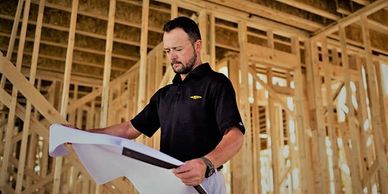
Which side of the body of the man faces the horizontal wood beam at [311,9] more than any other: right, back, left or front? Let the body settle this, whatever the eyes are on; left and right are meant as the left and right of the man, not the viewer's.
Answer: back

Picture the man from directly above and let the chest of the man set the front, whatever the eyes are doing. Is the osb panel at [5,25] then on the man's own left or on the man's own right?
on the man's own right

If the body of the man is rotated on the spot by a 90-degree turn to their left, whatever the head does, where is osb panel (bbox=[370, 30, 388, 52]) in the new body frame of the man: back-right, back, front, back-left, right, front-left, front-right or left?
left

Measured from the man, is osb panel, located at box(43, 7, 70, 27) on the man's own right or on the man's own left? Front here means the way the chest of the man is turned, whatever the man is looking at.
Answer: on the man's own right

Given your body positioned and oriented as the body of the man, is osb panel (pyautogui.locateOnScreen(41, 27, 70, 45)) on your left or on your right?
on your right

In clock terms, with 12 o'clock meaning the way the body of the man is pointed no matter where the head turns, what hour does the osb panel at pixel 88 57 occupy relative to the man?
The osb panel is roughly at 4 o'clock from the man.

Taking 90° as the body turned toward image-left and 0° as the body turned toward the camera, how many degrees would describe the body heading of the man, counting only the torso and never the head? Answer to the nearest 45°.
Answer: approximately 45°

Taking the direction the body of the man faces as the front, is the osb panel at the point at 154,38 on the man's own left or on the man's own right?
on the man's own right

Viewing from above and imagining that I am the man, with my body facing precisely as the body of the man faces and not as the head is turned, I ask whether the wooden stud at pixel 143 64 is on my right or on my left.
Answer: on my right

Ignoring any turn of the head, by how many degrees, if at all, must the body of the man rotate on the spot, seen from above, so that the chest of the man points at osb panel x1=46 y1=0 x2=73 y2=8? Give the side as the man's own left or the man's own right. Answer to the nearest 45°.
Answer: approximately 90° to the man's own right

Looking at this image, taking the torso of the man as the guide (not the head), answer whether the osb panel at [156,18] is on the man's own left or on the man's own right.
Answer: on the man's own right

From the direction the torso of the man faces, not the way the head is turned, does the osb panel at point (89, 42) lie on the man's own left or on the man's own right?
on the man's own right

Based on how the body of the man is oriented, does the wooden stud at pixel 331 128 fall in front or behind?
behind

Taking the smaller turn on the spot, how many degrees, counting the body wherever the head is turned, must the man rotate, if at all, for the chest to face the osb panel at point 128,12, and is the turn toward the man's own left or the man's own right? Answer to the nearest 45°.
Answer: approximately 135° to the man's own right

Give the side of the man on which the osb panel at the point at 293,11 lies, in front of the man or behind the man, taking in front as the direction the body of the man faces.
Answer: behind

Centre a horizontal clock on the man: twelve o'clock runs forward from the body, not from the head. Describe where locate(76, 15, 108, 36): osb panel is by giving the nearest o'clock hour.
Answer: The osb panel is roughly at 4 o'clock from the man.
